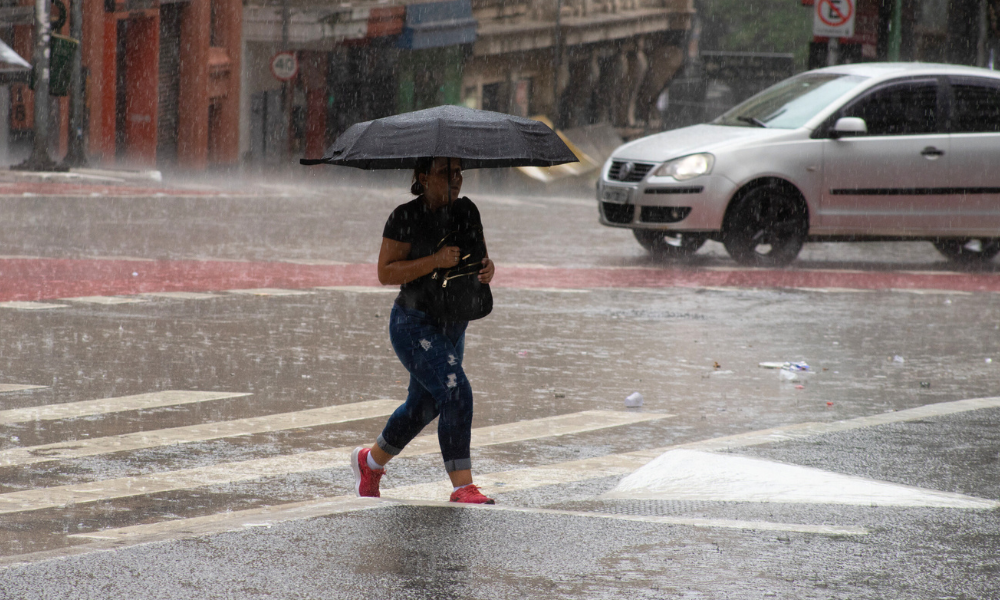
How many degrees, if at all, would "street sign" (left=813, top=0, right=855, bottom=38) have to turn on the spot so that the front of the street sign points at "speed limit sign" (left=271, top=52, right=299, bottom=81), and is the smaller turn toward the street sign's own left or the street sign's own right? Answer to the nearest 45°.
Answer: approximately 135° to the street sign's own right

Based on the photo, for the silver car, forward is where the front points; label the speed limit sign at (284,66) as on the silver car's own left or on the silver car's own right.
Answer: on the silver car's own right

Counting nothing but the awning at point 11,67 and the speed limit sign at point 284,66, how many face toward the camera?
1

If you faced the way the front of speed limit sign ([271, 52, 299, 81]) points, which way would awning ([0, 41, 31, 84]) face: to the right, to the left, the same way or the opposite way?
to the left

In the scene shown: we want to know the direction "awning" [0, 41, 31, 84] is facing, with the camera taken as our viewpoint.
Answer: facing to the right of the viewer

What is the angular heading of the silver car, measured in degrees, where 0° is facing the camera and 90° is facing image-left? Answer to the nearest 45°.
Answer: approximately 45°

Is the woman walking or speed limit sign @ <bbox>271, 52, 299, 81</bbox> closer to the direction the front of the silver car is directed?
the woman walking
